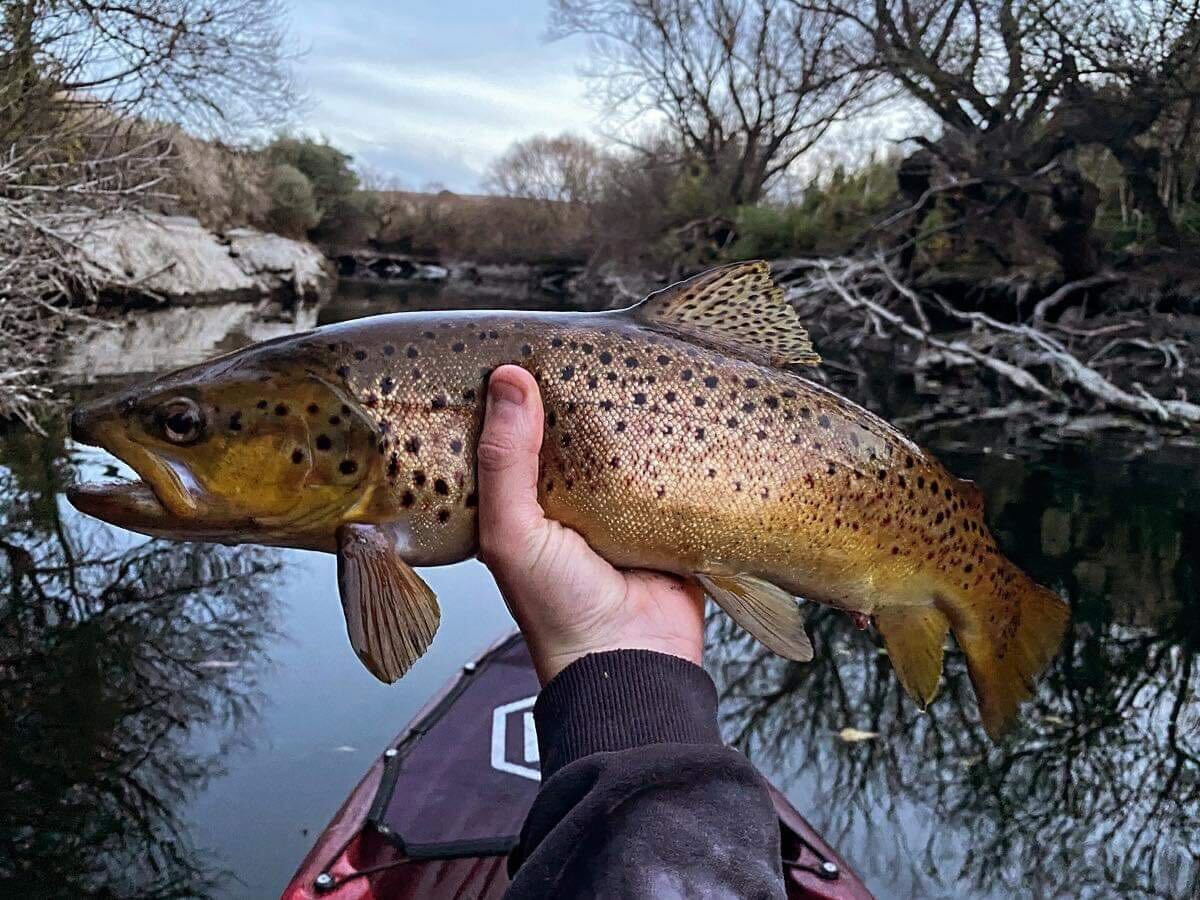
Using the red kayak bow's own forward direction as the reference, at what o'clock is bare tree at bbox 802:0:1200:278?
The bare tree is roughly at 1 o'clock from the red kayak bow.

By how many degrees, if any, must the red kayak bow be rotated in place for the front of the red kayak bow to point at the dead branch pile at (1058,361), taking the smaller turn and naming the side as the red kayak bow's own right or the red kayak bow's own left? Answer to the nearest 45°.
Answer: approximately 45° to the red kayak bow's own right

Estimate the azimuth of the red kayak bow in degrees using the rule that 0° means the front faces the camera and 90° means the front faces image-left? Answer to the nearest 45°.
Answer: approximately 180°

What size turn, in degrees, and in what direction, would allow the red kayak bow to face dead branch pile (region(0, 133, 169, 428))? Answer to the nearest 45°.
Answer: approximately 45° to its left

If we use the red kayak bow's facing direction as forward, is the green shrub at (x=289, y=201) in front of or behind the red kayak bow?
in front

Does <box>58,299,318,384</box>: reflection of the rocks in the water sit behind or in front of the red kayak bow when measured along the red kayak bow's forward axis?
in front

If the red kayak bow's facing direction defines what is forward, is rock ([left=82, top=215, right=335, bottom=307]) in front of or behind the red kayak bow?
in front
